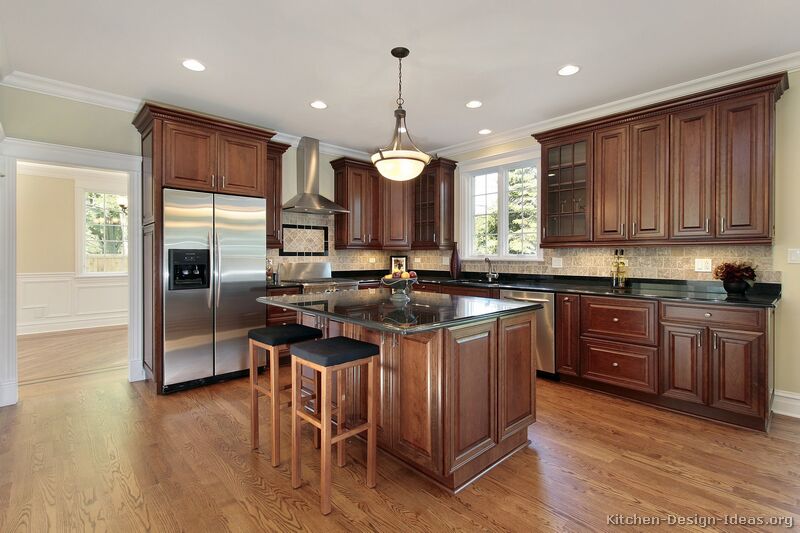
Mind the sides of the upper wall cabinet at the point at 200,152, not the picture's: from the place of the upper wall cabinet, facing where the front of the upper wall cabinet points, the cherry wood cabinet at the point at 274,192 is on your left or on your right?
on your left

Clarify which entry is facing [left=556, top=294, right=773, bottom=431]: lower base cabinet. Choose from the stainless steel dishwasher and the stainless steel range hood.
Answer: the stainless steel range hood

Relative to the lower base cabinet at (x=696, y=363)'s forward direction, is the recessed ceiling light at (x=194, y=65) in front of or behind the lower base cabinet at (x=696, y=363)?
in front

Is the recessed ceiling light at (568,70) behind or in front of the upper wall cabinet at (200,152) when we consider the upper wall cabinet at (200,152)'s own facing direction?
in front

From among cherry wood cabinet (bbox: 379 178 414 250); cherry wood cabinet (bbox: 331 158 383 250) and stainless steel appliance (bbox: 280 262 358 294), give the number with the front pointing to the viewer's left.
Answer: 0

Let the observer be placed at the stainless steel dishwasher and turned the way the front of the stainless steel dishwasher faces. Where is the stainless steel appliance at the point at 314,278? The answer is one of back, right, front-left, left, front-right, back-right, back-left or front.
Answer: front-right

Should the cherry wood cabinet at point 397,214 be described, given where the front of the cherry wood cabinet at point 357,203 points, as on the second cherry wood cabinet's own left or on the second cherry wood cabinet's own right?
on the second cherry wood cabinet's own left

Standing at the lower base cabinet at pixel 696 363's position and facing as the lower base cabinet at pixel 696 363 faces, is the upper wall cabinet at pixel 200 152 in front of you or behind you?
in front

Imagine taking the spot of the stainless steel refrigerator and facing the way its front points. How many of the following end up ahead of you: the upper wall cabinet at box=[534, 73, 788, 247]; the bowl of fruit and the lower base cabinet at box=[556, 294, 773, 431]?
3

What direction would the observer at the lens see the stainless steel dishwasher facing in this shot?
facing the viewer and to the left of the viewer

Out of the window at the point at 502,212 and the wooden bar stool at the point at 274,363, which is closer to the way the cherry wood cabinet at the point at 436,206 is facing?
the wooden bar stool

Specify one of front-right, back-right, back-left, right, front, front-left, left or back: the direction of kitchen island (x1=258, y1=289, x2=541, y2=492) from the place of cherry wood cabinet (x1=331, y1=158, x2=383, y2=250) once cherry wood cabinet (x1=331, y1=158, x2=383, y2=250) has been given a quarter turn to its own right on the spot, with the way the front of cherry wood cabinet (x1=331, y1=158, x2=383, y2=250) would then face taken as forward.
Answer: front-left

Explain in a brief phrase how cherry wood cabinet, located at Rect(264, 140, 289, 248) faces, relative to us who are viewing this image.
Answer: facing the viewer and to the right of the viewer
